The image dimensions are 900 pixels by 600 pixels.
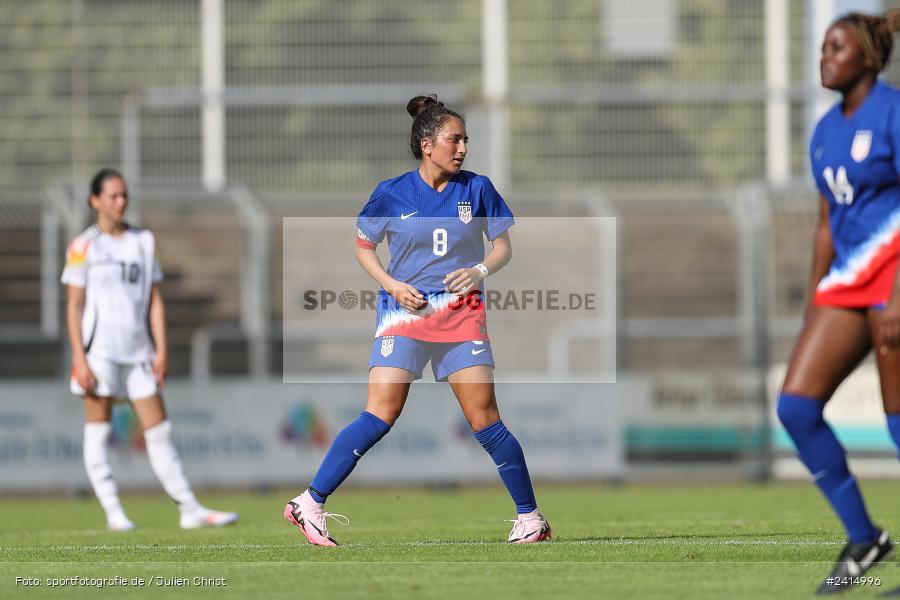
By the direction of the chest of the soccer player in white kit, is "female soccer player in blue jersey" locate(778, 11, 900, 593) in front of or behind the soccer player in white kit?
in front

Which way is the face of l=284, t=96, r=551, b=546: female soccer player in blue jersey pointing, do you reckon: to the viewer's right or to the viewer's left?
to the viewer's right

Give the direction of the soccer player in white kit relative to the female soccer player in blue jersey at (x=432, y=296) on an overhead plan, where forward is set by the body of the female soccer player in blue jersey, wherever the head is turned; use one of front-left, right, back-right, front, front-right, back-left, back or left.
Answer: back-right

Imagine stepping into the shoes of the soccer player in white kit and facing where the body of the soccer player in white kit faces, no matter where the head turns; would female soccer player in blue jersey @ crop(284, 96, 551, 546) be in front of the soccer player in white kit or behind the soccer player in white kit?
in front

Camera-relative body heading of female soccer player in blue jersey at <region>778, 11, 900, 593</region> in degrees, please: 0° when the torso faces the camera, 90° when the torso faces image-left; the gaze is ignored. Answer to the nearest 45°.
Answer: approximately 45°

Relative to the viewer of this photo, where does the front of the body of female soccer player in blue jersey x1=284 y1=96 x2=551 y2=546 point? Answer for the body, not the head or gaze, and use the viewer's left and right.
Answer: facing the viewer

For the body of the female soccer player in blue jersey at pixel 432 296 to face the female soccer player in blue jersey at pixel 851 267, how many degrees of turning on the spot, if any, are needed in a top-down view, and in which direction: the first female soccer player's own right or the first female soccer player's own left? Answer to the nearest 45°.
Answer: approximately 45° to the first female soccer player's own left
